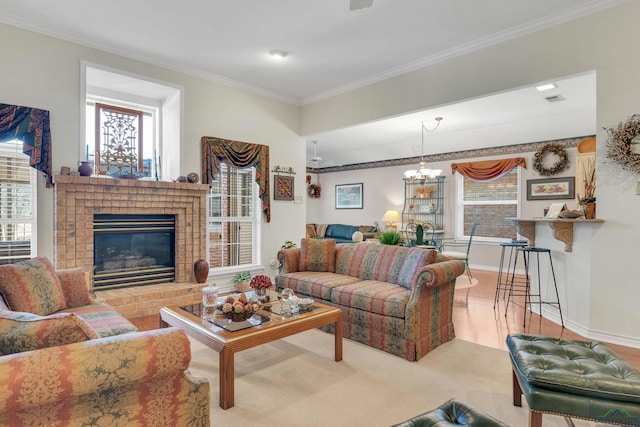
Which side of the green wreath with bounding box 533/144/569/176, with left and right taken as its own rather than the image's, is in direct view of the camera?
front

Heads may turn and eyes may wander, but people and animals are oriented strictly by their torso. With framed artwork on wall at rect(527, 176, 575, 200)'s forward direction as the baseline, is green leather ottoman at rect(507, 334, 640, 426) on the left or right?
on its left

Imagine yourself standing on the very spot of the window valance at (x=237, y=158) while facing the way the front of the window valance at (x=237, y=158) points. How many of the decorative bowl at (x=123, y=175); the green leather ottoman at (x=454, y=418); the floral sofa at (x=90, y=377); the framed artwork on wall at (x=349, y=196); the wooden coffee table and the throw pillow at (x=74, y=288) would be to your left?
1

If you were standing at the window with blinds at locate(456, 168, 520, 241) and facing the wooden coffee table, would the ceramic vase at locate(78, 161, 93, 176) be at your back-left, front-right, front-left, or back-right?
front-right

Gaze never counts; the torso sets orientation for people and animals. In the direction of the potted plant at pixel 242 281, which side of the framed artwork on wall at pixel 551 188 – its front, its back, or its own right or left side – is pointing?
front

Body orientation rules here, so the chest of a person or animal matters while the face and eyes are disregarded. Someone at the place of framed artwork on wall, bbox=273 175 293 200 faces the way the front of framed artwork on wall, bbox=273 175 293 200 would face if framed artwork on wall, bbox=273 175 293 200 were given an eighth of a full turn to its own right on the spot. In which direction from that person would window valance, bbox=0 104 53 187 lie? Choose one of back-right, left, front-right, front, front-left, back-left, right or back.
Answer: front-right

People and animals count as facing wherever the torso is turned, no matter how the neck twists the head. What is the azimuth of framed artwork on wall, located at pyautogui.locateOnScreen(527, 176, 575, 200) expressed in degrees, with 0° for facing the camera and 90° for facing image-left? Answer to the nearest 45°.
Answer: approximately 45°

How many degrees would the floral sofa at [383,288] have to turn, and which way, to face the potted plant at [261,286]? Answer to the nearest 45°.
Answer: approximately 45° to its right

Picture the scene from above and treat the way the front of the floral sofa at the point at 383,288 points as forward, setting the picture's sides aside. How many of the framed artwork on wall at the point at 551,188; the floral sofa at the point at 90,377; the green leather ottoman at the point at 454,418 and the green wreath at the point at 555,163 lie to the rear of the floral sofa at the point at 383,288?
2

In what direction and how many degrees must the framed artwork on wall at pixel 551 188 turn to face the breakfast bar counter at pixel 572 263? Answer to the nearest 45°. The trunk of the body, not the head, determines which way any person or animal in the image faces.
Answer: approximately 45° to its left

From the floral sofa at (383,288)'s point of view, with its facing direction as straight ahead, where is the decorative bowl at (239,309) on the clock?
The decorative bowl is roughly at 12 o'clock from the floral sofa.

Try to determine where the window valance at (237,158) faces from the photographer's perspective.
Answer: facing the viewer and to the right of the viewer

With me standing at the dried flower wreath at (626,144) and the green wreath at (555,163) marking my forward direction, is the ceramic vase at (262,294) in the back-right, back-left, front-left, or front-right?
back-left

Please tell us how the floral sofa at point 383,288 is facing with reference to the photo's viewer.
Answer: facing the viewer and to the left of the viewer

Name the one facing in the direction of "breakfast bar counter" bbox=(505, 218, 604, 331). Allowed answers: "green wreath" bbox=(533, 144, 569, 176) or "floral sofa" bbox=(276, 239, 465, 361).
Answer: the green wreath
